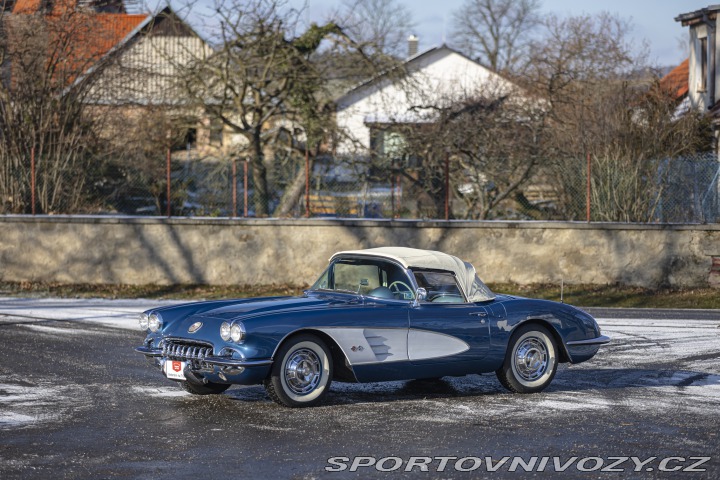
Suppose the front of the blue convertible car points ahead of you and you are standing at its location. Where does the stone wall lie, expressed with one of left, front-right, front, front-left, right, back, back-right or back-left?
back-right

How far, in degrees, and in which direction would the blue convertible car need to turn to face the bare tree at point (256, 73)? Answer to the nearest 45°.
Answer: approximately 135° to its right

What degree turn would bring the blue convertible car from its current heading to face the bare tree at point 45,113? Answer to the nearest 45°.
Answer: approximately 90° to its right

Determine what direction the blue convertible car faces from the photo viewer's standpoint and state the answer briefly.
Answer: facing the viewer and to the left of the viewer

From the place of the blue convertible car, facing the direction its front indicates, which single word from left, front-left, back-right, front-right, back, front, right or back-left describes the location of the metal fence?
back-right

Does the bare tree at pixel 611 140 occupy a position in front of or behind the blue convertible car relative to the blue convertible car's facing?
behind
